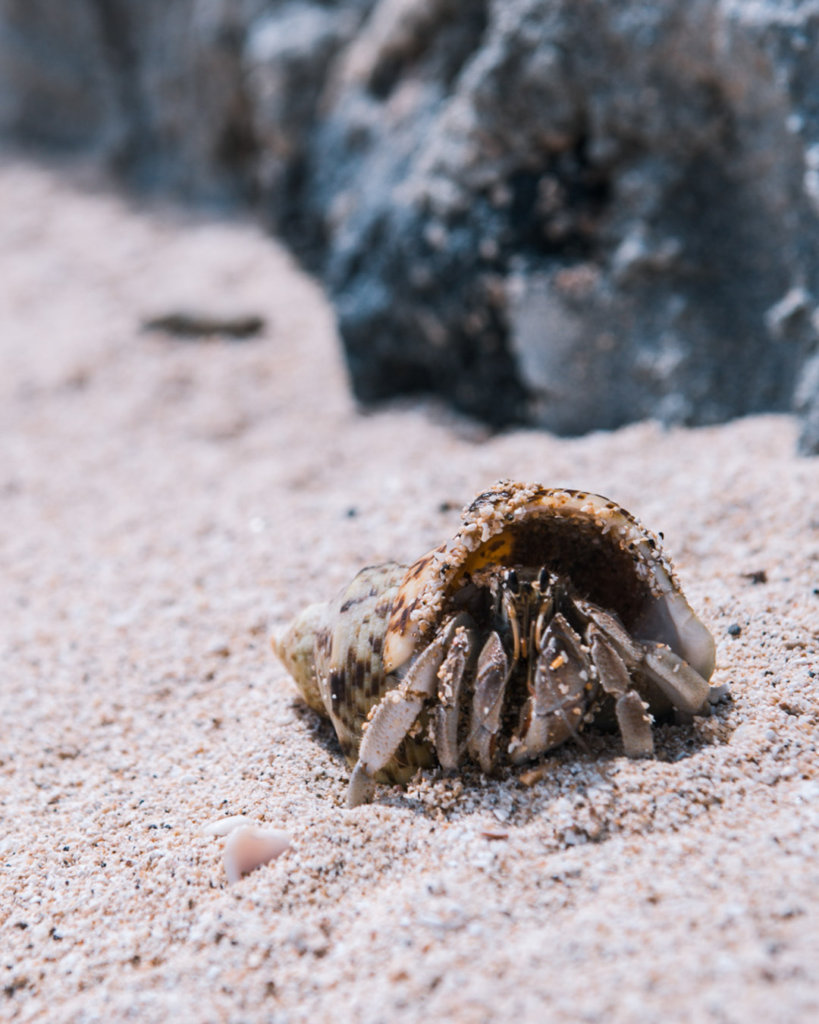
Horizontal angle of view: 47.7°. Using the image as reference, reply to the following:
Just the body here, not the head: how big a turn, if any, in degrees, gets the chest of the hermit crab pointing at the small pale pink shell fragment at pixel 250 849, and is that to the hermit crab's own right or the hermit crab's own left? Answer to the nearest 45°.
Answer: approximately 90° to the hermit crab's own right

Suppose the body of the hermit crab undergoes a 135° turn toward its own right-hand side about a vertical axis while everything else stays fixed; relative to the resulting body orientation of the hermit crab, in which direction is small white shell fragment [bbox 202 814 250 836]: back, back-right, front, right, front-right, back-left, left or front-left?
front-left

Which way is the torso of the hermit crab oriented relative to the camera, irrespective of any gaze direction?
toward the camera
